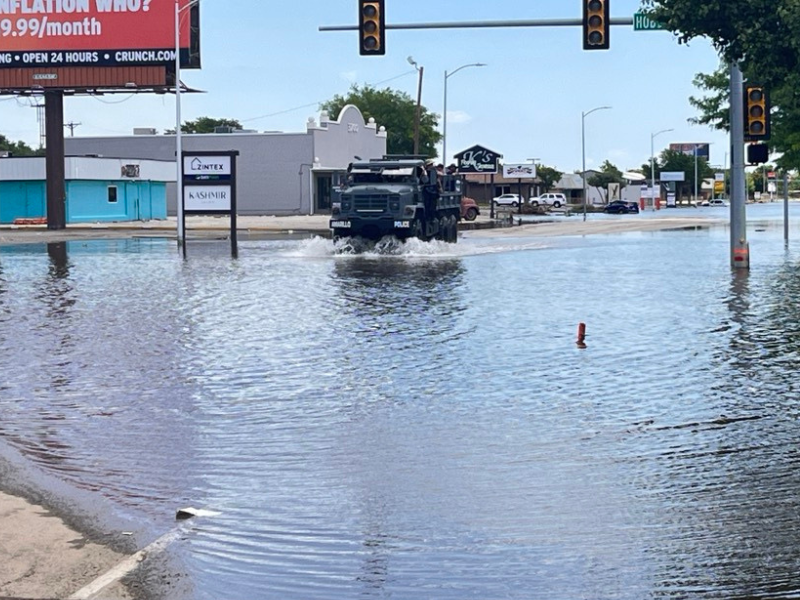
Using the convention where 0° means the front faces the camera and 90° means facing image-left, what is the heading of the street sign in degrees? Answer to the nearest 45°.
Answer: approximately 0°

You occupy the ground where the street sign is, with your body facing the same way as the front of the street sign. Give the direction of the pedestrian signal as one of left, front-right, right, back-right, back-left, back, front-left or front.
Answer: front-left

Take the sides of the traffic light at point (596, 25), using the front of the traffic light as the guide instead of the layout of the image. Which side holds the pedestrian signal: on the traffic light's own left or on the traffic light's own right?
on the traffic light's own left

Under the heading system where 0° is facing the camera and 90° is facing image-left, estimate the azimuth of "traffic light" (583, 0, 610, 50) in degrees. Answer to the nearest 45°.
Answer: approximately 0°

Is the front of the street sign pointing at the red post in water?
yes

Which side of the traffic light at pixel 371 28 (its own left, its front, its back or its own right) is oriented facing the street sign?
left

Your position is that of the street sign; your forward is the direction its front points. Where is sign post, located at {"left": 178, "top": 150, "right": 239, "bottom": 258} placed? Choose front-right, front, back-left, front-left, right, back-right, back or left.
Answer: back-right

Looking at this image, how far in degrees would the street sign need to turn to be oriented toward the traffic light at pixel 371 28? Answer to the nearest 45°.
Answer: approximately 90° to its right
